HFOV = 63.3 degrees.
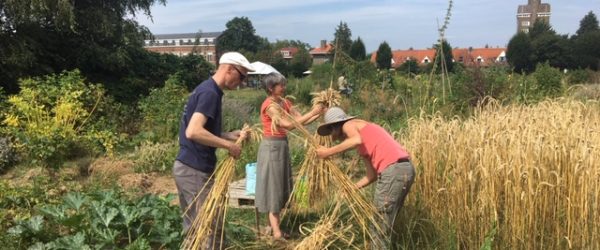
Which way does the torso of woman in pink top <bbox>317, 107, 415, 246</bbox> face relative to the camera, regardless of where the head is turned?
to the viewer's left

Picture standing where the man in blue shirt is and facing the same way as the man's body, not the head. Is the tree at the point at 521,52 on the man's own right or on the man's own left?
on the man's own left

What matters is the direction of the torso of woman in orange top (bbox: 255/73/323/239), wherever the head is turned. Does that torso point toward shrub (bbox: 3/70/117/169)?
no

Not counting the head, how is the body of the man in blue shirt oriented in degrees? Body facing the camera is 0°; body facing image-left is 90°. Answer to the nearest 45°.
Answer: approximately 270°

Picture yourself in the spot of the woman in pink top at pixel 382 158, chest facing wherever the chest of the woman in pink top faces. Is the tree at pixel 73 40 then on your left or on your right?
on your right

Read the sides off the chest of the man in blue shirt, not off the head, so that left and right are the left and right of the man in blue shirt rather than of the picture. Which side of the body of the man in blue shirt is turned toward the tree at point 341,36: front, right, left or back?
left

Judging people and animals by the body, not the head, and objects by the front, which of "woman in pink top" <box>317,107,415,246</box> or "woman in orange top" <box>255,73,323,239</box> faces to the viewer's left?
"woman in pink top" <box>317,107,415,246</box>

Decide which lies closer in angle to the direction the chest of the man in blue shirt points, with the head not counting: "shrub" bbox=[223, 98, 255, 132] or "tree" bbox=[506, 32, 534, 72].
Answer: the tree

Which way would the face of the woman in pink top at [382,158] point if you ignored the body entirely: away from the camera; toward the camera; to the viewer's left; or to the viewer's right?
to the viewer's left

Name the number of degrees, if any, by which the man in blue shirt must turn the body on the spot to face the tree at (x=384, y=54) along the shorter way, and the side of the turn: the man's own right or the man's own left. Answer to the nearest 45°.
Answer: approximately 90° to the man's own left

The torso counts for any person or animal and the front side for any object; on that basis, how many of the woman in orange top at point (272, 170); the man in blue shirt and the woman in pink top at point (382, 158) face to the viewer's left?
1

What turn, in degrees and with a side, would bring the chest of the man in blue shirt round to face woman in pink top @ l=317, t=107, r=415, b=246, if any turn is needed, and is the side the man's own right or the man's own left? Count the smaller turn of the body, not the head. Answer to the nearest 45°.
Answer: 0° — they already face them

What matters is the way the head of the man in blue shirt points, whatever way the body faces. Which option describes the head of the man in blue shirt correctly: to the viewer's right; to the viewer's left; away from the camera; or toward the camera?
to the viewer's right

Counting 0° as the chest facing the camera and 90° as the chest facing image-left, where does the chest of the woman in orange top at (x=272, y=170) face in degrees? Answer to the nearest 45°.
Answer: approximately 315°

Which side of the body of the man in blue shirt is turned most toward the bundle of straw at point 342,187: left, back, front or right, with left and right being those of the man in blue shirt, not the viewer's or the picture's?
front

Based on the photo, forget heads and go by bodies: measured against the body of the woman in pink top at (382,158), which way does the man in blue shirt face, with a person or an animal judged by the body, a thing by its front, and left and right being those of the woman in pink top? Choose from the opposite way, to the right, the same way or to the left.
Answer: the opposite way
